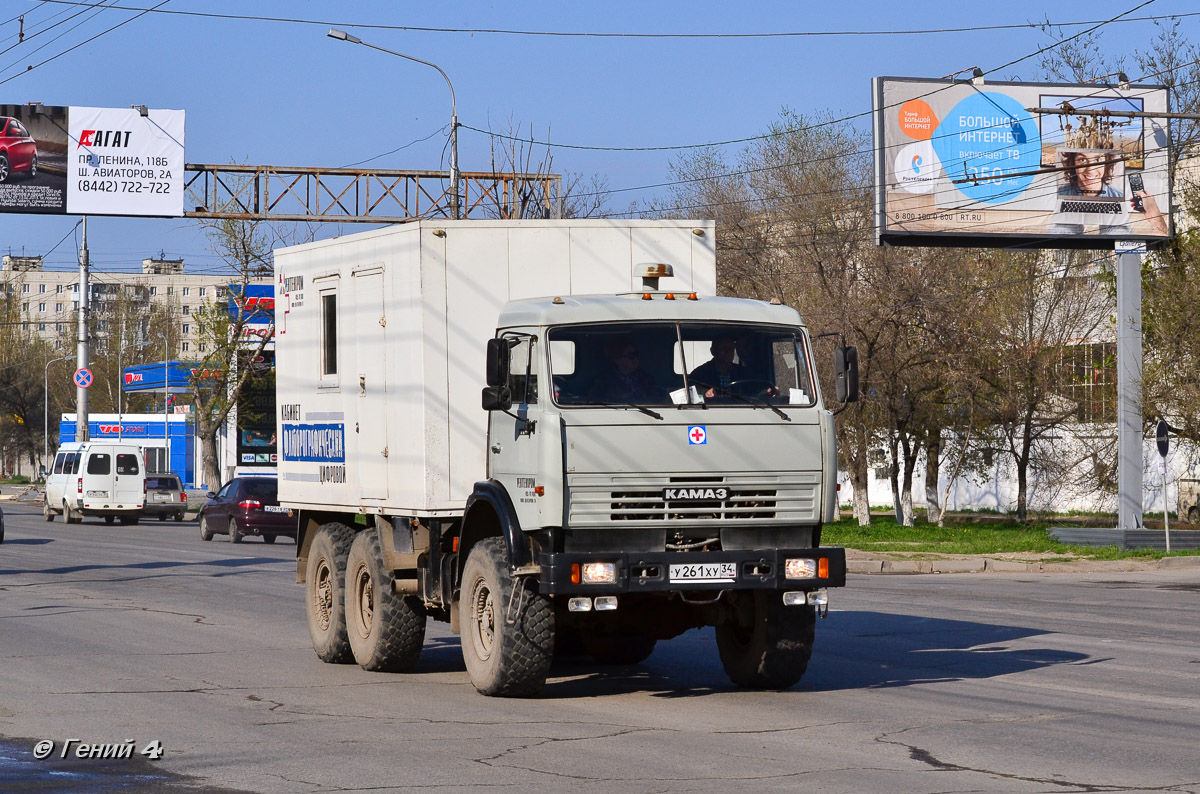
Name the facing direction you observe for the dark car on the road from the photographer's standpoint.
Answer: facing away from the viewer and to the left of the viewer

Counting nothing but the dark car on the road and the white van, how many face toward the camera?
0

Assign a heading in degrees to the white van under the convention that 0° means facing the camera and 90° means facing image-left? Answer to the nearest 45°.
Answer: approximately 135°

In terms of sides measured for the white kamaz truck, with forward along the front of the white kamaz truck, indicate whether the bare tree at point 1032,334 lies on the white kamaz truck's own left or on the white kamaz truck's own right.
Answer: on the white kamaz truck's own left

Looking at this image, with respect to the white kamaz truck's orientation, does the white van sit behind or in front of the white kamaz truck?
behind

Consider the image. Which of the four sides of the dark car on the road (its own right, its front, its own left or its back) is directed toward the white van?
front

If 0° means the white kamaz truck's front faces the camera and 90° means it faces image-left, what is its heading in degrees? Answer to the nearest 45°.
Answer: approximately 315°
